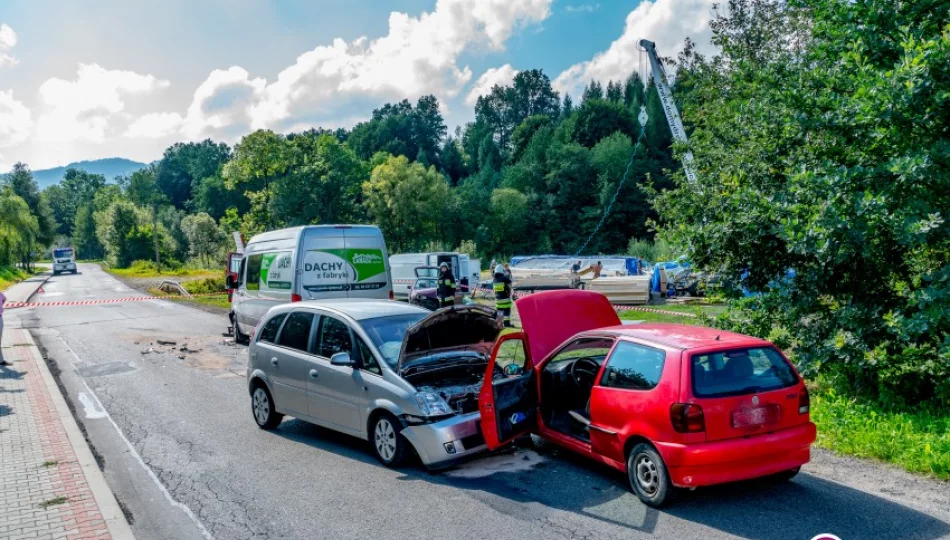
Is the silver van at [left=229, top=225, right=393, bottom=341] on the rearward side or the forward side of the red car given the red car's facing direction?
on the forward side

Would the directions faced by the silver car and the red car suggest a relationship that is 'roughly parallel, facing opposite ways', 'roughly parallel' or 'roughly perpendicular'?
roughly parallel, facing opposite ways

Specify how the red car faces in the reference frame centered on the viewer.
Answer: facing away from the viewer and to the left of the viewer

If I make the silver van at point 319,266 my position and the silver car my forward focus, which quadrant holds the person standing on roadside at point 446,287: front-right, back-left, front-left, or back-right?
back-left

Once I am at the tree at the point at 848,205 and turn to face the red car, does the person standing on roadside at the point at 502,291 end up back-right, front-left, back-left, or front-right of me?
back-right

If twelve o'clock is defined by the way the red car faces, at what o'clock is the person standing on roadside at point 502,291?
The person standing on roadside is roughly at 1 o'clock from the red car.

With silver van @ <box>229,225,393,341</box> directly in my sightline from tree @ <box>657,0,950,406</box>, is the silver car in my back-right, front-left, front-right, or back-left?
front-left

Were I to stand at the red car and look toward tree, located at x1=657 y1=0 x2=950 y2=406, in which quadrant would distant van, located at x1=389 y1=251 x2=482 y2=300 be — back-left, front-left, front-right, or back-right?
front-left

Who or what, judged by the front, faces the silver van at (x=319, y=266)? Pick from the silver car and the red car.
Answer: the red car

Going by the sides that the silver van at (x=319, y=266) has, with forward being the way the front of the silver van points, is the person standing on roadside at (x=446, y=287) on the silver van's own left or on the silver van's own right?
on the silver van's own right

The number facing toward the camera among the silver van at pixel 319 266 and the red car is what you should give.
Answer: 0

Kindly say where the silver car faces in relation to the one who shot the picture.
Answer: facing the viewer and to the right of the viewer

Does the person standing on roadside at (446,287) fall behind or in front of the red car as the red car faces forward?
in front

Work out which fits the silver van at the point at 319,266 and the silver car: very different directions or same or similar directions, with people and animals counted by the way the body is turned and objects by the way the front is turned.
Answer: very different directions

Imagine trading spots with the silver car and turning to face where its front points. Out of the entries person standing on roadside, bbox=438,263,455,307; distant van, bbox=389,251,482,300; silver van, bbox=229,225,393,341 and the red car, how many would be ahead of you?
1

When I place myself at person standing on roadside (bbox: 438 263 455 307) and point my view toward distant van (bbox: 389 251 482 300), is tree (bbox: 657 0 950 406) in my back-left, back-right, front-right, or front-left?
back-right

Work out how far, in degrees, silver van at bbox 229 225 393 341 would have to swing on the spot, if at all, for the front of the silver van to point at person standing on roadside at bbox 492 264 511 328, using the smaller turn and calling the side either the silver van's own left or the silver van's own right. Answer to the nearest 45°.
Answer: approximately 90° to the silver van's own right
